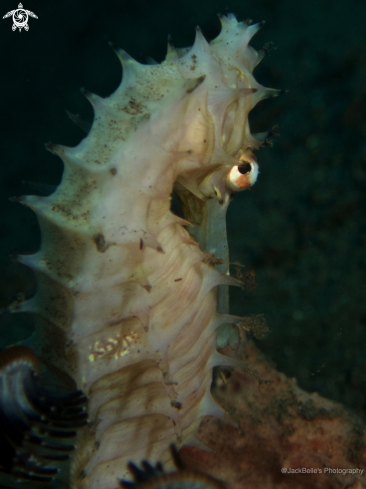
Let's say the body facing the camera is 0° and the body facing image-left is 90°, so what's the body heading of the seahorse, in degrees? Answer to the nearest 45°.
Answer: approximately 270°
